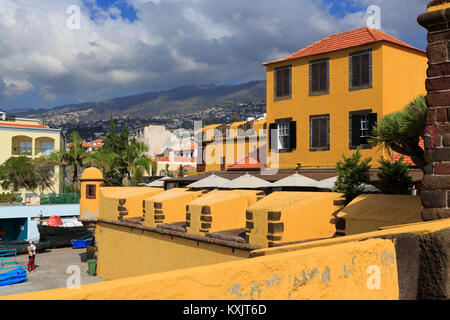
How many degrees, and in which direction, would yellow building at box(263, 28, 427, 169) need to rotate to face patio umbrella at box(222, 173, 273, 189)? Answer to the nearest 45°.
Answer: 0° — it already faces it

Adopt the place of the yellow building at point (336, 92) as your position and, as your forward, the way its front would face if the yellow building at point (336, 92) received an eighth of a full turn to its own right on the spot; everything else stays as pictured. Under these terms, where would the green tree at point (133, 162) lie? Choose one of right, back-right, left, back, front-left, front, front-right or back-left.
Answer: front-right

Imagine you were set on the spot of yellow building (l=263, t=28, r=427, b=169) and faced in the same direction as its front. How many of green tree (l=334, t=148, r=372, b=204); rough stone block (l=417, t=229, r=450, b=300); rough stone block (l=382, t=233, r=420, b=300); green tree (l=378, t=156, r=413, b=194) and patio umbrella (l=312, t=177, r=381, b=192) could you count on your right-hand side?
0

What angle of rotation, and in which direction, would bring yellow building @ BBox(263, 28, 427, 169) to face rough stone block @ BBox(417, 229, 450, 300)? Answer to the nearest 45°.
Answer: approximately 45° to its left

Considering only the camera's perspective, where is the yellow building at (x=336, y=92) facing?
facing the viewer and to the left of the viewer

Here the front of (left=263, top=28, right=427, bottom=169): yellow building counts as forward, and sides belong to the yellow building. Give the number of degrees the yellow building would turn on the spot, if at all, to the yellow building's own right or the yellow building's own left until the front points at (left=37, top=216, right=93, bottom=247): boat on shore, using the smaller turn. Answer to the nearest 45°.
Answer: approximately 90° to the yellow building's own right

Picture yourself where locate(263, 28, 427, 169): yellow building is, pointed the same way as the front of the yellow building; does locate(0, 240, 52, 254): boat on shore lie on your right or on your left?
on your right
